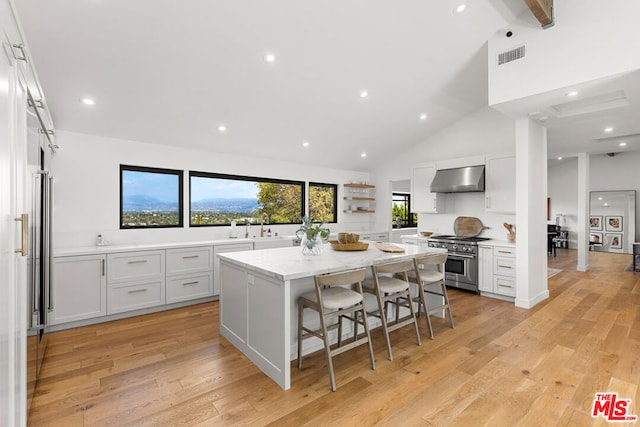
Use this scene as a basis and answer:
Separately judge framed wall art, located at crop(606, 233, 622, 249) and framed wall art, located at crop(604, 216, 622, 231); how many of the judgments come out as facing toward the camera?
2

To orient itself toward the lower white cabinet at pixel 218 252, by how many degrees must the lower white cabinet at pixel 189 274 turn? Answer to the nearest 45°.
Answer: approximately 45° to its left

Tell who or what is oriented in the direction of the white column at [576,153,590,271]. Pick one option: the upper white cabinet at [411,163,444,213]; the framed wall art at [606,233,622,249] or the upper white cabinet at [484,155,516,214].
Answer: the framed wall art

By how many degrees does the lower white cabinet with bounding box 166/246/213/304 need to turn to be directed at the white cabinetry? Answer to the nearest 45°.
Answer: approximately 45° to its left

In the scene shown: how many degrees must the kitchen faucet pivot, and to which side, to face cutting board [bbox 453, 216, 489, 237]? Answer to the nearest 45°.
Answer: approximately 45° to its left

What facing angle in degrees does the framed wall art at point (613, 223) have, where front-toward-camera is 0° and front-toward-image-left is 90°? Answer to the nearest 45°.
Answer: approximately 0°

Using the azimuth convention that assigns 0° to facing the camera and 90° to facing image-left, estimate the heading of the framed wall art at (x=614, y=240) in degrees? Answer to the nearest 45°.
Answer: approximately 0°
